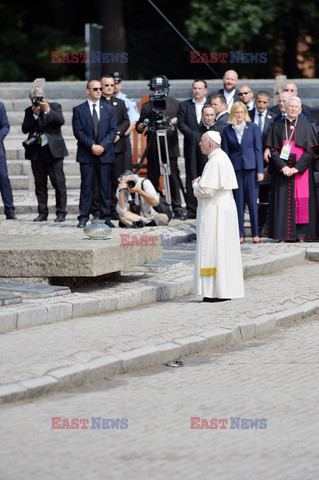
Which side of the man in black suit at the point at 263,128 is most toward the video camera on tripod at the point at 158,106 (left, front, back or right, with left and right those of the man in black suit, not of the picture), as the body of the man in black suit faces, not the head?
right

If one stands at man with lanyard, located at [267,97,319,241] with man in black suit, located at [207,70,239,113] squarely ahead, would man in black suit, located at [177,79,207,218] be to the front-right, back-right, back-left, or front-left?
front-left

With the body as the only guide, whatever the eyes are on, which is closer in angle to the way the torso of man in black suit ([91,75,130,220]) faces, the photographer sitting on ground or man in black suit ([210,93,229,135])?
the photographer sitting on ground

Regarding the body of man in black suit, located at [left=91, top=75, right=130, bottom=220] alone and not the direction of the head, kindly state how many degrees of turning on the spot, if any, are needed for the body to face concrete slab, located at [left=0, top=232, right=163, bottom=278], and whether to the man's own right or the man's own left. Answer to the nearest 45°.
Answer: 0° — they already face it

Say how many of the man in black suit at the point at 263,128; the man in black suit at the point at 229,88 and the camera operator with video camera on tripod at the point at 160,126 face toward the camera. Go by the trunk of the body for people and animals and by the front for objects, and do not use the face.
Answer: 3

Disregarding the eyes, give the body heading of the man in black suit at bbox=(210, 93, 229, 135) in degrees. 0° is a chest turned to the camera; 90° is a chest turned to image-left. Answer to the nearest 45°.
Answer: approximately 45°

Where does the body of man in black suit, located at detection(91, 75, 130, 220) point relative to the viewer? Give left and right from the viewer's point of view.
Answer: facing the viewer

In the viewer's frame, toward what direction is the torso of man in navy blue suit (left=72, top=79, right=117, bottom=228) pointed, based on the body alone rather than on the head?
toward the camera

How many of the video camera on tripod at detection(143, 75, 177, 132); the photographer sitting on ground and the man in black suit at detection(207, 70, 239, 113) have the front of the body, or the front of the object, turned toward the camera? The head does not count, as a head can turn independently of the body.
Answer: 3

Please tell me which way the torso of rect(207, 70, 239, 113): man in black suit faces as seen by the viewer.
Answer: toward the camera

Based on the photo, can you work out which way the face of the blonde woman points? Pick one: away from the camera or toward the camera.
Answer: toward the camera

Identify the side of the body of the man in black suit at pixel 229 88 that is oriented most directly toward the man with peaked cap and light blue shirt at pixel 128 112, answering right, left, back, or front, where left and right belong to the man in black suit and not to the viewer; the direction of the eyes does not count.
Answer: right
